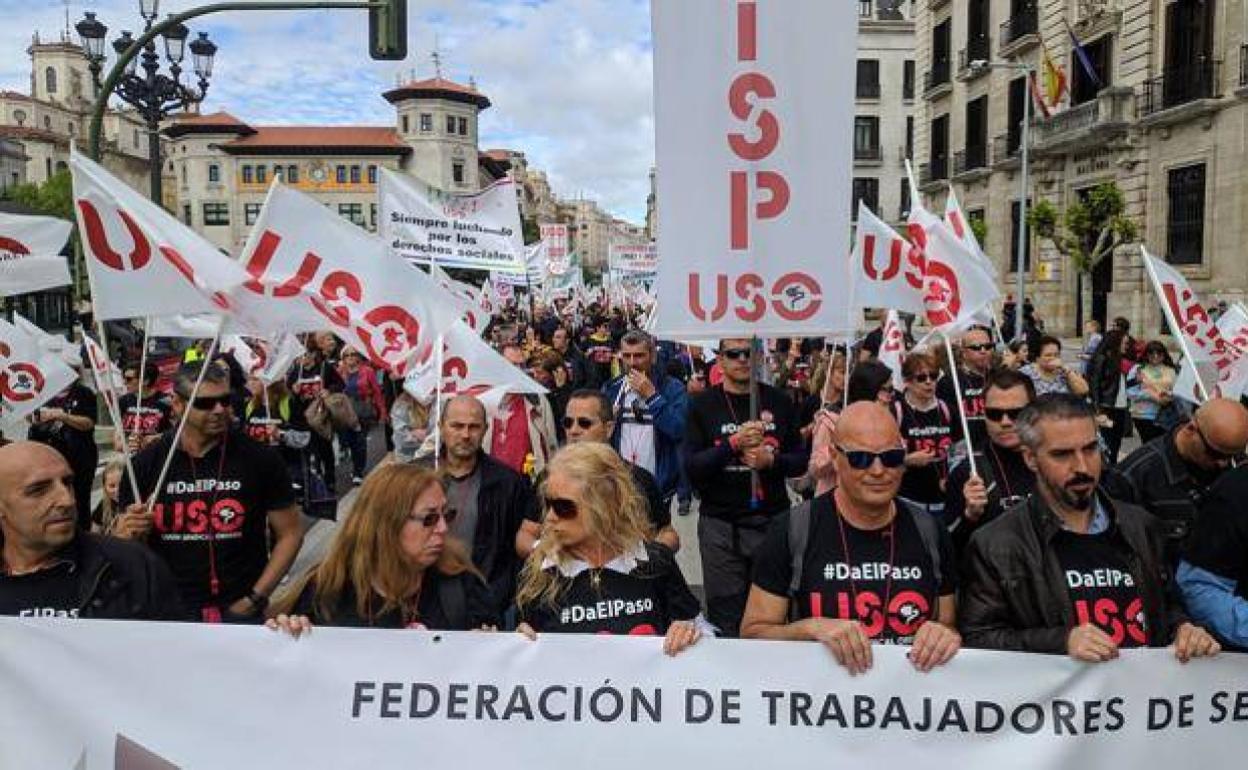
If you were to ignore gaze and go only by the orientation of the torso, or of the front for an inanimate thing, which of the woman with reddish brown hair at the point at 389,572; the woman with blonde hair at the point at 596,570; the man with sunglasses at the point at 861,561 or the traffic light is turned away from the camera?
the traffic light

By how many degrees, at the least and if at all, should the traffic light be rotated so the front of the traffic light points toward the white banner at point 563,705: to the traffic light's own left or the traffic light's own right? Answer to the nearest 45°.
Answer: approximately 180°

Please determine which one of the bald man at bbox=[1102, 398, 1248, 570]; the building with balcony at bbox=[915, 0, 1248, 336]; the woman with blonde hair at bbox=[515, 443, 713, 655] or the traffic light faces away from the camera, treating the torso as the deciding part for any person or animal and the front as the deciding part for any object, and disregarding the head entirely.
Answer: the traffic light

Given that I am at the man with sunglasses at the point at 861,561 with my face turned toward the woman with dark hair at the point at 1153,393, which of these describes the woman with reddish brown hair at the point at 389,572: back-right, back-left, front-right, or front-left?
back-left

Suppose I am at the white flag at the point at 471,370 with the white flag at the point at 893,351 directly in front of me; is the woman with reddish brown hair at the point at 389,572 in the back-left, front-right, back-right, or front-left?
back-right

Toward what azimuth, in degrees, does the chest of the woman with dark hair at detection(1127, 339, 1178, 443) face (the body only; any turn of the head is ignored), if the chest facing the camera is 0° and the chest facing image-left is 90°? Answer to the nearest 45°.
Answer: approximately 0°

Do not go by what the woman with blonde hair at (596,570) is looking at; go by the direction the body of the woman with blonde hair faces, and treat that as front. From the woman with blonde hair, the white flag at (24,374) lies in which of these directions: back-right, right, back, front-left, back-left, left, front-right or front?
back-right

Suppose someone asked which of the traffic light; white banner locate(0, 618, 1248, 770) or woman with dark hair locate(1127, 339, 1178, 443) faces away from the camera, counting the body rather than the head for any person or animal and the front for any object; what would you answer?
the traffic light
